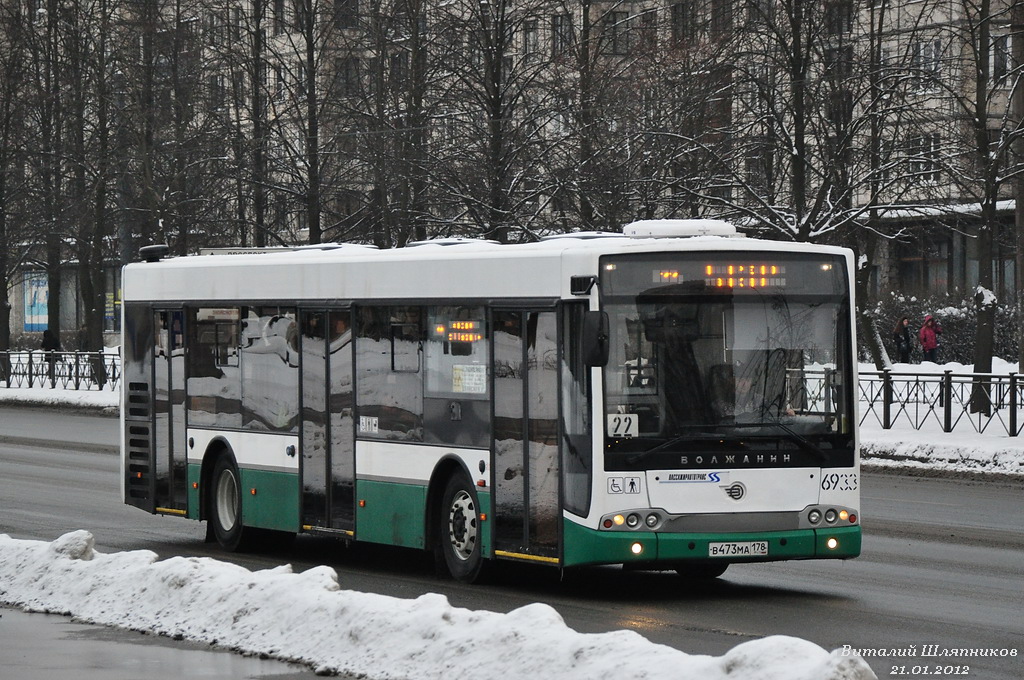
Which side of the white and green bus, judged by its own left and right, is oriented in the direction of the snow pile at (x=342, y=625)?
right

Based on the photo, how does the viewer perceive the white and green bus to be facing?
facing the viewer and to the right of the viewer

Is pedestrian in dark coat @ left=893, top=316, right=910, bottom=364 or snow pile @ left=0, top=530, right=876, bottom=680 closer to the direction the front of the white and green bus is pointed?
the snow pile

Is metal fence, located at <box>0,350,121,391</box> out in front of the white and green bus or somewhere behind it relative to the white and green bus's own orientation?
behind

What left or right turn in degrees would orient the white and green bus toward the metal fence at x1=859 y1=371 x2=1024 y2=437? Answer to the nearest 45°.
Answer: approximately 90° to its left

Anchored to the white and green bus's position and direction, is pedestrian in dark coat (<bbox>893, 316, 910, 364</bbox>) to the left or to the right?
on its left

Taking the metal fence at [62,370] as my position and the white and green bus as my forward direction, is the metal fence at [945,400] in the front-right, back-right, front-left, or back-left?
front-left
